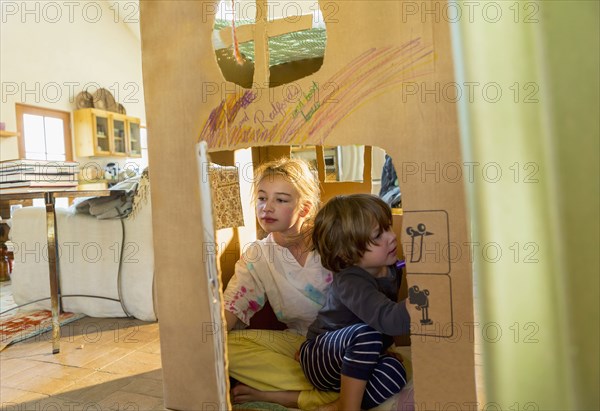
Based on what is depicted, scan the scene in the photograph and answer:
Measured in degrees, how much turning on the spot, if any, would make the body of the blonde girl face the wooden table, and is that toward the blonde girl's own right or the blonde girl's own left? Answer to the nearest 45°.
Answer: approximately 135° to the blonde girl's own right

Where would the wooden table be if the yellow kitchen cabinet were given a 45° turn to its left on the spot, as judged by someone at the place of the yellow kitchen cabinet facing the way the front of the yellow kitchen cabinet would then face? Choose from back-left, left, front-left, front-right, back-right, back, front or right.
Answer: right

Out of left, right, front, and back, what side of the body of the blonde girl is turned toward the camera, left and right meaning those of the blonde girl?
front

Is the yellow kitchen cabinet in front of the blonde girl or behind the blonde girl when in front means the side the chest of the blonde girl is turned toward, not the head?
behind

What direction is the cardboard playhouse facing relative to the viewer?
toward the camera

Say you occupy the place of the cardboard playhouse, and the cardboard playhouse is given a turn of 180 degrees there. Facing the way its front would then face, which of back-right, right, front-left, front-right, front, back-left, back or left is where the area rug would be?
front-left

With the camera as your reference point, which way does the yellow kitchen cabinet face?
facing the viewer and to the right of the viewer

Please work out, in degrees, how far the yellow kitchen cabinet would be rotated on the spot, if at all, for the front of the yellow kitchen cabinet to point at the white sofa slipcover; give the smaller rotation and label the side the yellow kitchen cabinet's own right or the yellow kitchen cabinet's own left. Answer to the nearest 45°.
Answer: approximately 45° to the yellow kitchen cabinet's own right

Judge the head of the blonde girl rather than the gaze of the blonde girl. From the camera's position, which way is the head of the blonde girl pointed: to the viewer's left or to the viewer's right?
to the viewer's left
